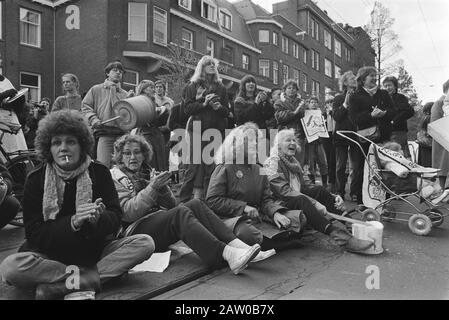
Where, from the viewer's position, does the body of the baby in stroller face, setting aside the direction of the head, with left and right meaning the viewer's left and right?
facing to the right of the viewer

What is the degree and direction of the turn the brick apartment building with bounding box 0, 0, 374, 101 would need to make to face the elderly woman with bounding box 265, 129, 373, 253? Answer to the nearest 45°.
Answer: approximately 45° to its right

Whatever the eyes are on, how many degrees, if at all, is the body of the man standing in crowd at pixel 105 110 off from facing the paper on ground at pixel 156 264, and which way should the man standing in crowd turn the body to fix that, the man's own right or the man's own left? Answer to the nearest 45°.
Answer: approximately 45° to the man's own right

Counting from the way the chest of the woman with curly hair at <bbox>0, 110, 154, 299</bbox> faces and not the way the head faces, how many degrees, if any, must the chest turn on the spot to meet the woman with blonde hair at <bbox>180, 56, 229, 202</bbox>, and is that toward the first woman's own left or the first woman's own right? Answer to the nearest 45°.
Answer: approximately 135° to the first woman's own left

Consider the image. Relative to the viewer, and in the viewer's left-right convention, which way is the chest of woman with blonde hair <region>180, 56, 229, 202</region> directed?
facing the viewer and to the right of the viewer

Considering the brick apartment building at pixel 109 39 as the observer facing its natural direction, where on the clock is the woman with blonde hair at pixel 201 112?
The woman with blonde hair is roughly at 1 o'clock from the brick apartment building.

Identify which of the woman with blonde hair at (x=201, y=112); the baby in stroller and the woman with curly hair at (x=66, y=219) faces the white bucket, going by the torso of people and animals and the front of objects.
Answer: the woman with blonde hair

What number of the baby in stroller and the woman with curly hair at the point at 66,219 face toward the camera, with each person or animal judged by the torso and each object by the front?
1

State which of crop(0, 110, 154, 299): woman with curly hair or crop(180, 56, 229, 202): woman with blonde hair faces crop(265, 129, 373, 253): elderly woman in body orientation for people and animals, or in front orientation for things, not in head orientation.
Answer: the woman with blonde hair

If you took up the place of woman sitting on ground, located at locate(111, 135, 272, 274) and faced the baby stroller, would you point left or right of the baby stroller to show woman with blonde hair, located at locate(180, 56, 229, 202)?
left

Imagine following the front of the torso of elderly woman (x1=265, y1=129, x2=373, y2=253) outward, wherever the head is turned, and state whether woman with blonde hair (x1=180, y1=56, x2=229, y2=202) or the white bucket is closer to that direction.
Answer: the white bucket

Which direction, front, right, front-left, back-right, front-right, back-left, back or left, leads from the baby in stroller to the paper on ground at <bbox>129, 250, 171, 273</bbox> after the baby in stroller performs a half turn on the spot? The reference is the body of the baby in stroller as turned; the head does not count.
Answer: front-left

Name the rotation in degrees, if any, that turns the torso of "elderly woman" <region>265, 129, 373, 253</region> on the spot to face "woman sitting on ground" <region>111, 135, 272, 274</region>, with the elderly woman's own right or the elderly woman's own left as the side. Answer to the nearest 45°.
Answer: approximately 90° to the elderly woman's own right
